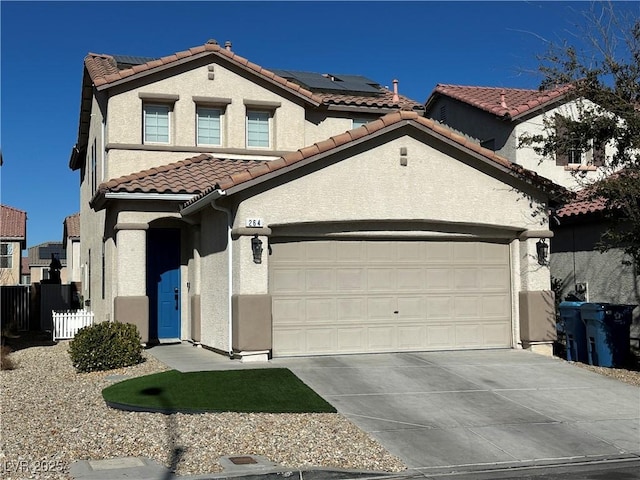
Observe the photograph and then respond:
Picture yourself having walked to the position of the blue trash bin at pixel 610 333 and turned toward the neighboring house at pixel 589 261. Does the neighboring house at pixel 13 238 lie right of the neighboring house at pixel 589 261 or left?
left

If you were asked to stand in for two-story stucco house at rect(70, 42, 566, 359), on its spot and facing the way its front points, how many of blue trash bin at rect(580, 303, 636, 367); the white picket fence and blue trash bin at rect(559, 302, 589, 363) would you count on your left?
2

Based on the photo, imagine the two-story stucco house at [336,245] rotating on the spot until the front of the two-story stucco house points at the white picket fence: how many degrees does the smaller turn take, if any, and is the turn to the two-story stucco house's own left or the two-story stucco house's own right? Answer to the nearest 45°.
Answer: approximately 135° to the two-story stucco house's own right

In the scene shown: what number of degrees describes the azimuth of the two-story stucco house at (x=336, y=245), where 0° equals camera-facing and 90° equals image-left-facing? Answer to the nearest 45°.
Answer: approximately 0°

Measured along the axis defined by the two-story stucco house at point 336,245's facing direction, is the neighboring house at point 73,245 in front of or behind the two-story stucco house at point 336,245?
behind

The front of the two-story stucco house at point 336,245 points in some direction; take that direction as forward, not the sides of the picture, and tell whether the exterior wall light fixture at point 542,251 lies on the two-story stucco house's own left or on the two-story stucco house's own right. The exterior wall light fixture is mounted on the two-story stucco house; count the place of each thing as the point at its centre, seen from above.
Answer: on the two-story stucco house's own left

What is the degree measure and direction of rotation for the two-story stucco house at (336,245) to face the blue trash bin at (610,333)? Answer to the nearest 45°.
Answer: approximately 90° to its left

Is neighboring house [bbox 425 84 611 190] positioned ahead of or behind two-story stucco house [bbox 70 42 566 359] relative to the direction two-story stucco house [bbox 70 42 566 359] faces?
behind

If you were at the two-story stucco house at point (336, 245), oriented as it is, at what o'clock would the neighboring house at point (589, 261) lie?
The neighboring house is roughly at 8 o'clock from the two-story stucco house.
